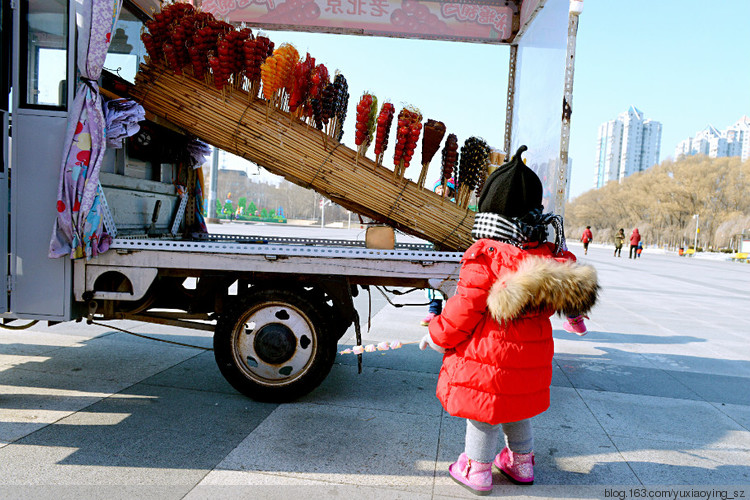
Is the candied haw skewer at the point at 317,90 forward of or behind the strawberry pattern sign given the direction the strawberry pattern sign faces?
behind

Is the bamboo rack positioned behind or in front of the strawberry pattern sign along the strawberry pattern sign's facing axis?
behind

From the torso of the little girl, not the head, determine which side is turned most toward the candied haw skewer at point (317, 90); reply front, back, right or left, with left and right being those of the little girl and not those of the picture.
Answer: front

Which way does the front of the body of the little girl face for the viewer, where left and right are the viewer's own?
facing away from the viewer and to the left of the viewer

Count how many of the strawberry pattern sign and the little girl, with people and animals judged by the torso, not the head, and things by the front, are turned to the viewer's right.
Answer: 0

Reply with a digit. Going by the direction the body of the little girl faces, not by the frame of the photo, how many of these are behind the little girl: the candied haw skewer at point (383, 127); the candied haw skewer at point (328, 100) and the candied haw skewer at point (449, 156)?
0

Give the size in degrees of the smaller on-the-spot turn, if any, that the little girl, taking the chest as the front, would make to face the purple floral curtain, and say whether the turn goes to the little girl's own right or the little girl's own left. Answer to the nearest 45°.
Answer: approximately 45° to the little girl's own left

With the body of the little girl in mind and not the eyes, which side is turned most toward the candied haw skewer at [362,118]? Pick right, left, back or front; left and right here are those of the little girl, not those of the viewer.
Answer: front

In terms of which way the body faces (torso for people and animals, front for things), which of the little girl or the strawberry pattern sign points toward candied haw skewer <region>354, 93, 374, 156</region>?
the little girl

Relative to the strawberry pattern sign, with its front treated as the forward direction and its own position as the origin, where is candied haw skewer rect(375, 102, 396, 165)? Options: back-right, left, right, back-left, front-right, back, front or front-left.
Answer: back
